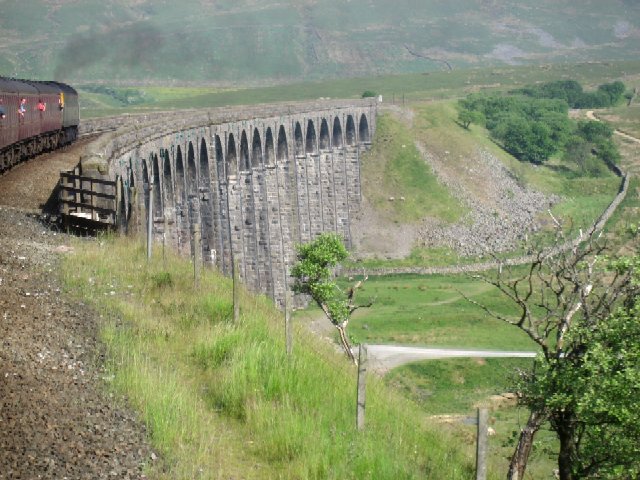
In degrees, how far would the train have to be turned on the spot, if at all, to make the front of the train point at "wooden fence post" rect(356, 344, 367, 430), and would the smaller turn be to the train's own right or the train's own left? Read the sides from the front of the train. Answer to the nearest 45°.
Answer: approximately 135° to the train's own right

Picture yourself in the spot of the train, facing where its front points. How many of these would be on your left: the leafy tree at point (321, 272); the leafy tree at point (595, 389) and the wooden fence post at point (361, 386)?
0

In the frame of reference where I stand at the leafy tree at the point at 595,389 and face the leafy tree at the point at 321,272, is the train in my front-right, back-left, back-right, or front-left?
front-left

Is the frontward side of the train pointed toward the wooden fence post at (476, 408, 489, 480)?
no

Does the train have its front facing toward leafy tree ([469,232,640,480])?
no
